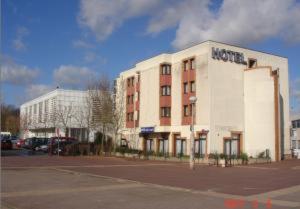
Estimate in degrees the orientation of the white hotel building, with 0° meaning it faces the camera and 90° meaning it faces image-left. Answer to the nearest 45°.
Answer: approximately 45°

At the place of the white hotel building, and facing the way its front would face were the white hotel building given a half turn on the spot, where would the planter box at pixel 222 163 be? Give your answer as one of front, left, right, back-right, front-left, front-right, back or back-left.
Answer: back-right
